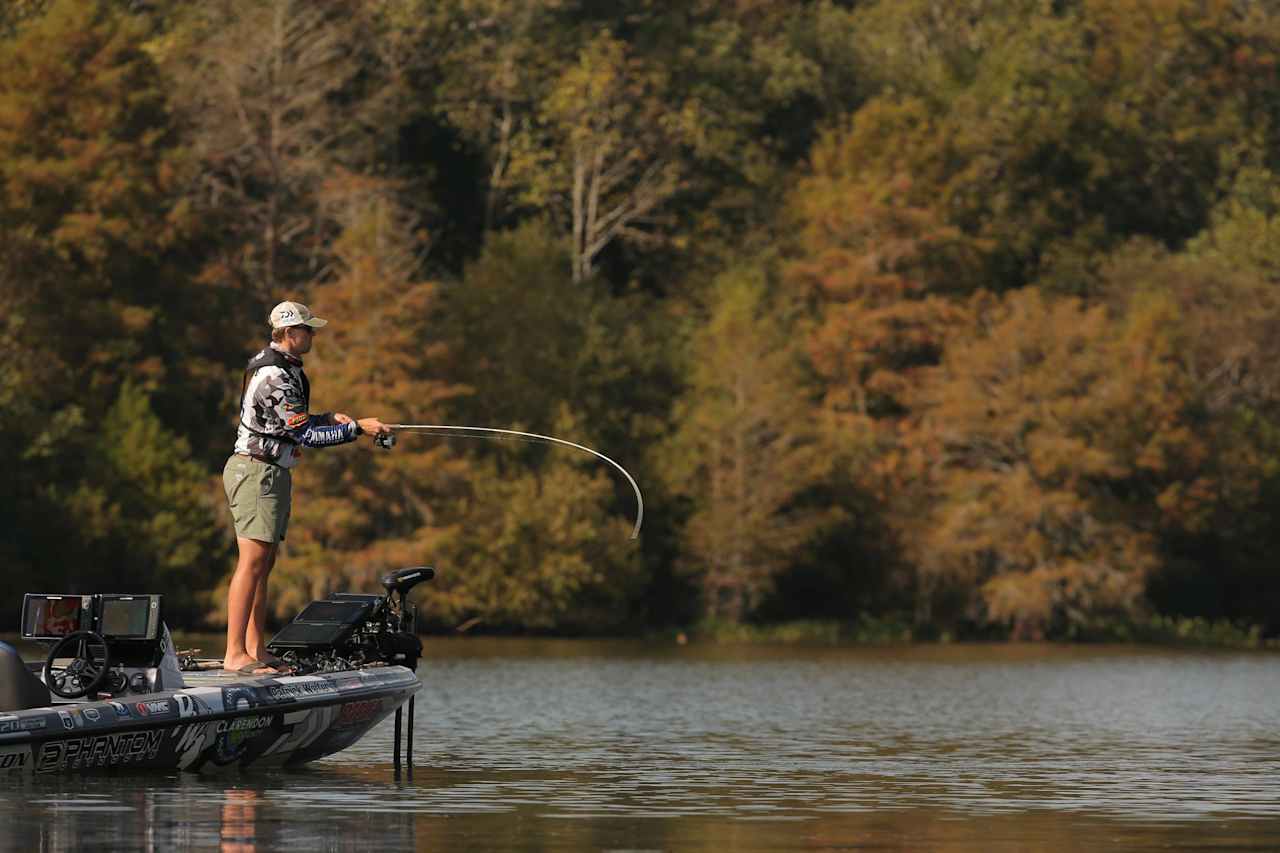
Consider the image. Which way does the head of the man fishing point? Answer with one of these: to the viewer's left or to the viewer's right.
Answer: to the viewer's right

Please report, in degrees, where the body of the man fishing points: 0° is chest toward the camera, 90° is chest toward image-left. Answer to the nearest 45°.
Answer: approximately 270°
